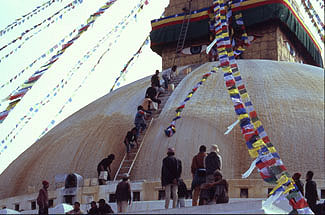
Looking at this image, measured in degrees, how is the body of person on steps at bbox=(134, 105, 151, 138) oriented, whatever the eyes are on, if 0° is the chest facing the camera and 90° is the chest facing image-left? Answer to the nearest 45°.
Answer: approximately 225°

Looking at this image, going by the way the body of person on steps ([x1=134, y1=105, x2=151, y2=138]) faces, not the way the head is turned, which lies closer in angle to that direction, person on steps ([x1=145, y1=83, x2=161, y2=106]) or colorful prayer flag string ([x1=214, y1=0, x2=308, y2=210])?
the person on steps

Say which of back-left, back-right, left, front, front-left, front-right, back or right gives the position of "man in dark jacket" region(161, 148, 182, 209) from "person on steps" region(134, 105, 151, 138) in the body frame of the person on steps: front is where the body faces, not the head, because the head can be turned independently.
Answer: back-right

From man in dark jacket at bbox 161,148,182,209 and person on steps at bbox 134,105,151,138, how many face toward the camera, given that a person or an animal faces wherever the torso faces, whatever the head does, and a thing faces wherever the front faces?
0

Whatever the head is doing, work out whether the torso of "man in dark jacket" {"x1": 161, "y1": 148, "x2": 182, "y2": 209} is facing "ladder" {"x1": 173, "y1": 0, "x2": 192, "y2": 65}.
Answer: yes

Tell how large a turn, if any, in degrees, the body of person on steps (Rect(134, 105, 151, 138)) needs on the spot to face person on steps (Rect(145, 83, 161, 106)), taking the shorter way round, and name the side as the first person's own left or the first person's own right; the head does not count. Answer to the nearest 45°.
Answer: approximately 45° to the first person's own left

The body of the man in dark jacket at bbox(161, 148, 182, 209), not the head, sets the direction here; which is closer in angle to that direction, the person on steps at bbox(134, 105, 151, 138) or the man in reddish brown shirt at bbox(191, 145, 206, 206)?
the person on steps

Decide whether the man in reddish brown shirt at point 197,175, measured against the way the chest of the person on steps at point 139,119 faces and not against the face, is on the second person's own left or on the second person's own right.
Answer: on the second person's own right

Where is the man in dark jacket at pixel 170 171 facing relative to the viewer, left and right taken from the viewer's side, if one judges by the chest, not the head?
facing away from the viewer

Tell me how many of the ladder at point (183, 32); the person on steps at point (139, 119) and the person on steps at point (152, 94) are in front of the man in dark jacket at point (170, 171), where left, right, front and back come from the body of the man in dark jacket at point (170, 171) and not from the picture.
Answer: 3
